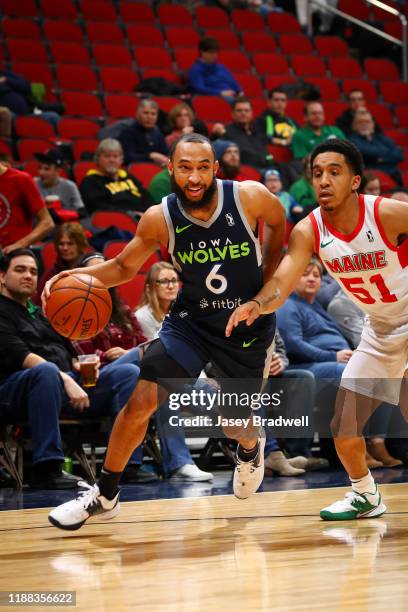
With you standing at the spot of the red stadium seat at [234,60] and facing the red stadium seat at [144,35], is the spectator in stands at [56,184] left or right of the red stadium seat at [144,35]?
left

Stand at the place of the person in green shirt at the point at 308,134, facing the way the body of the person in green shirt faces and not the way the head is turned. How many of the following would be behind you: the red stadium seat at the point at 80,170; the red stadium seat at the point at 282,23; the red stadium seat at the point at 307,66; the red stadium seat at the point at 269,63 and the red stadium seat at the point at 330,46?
4

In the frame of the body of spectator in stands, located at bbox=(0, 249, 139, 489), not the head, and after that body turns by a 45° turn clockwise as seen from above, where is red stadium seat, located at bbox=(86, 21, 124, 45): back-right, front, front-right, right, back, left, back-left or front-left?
back

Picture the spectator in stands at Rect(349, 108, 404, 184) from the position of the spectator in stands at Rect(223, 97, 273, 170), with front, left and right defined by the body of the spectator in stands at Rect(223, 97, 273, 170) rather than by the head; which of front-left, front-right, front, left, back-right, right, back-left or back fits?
back-left

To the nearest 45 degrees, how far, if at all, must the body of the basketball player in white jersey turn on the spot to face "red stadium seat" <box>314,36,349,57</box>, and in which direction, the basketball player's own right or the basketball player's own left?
approximately 135° to the basketball player's own right

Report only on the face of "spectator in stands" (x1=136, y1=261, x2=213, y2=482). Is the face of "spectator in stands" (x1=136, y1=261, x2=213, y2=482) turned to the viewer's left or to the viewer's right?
to the viewer's right
